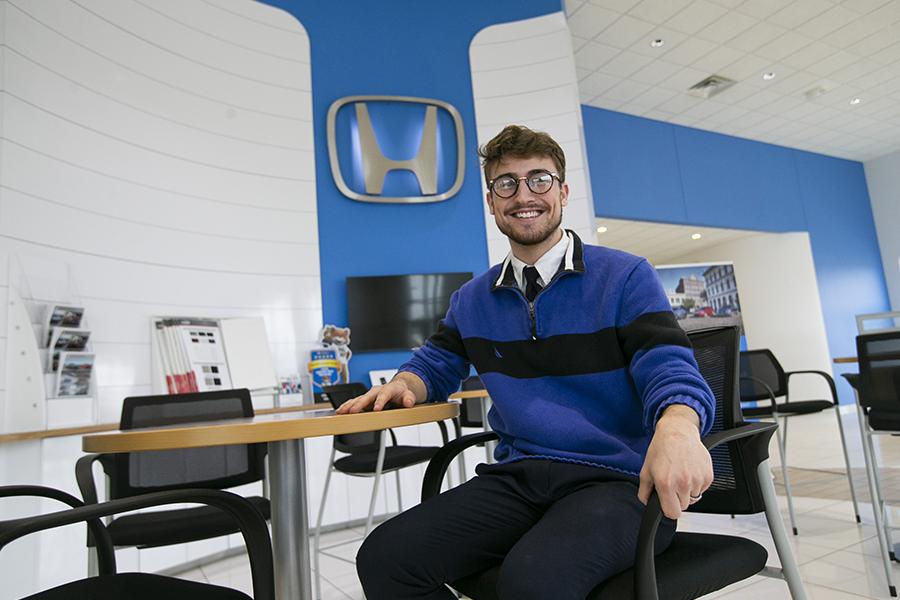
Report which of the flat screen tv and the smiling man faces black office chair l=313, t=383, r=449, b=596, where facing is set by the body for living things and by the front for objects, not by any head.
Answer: the flat screen tv

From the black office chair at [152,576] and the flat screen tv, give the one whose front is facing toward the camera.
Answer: the flat screen tv

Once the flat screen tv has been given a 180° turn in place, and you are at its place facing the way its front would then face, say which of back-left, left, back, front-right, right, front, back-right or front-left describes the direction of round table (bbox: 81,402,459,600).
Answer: back

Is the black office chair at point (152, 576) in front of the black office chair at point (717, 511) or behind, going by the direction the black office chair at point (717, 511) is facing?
in front

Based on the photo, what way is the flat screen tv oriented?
toward the camera

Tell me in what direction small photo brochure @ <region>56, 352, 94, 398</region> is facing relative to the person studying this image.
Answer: facing the viewer and to the right of the viewer

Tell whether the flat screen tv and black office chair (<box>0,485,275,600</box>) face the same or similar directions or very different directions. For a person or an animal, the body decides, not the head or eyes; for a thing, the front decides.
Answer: very different directions

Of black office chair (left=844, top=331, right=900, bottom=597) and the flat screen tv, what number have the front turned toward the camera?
1

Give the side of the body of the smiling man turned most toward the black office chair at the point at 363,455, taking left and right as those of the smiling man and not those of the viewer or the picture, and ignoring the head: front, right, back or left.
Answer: right

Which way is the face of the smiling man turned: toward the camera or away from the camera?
toward the camera

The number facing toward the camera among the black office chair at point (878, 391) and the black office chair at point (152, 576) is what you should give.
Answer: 0

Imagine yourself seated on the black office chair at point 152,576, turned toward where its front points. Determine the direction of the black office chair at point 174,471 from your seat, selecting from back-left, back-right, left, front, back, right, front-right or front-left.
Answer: front-left

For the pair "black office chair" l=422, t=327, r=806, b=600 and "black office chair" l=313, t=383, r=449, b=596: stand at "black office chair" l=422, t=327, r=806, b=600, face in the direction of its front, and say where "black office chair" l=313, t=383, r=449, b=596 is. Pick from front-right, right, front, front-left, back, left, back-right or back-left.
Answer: right

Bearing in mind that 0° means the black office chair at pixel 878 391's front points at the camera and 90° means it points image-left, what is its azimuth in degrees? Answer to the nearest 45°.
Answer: approximately 135°

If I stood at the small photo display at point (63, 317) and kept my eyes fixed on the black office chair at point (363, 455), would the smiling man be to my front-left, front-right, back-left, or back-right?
front-right

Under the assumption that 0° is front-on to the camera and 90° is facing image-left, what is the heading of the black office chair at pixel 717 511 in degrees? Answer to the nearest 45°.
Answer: approximately 45°

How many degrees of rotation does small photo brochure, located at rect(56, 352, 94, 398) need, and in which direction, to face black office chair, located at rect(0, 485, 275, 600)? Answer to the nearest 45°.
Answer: approximately 45° to its right

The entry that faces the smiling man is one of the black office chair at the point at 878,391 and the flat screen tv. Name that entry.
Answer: the flat screen tv
